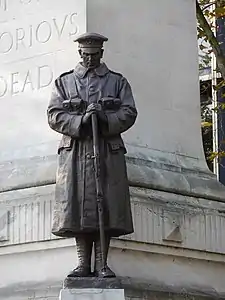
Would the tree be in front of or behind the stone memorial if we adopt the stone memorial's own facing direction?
behind

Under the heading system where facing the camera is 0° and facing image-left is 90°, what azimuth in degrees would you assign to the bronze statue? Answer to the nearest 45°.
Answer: approximately 0°
